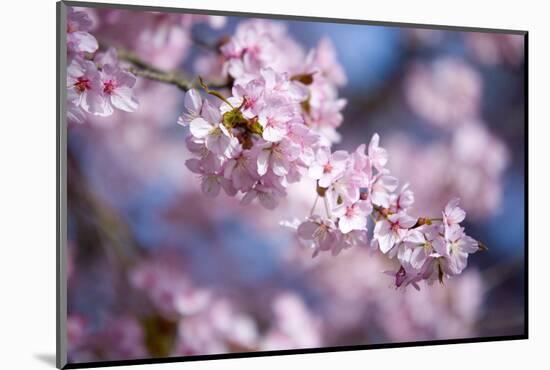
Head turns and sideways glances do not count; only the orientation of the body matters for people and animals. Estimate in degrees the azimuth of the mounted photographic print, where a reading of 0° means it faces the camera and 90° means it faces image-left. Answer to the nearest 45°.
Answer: approximately 315°
